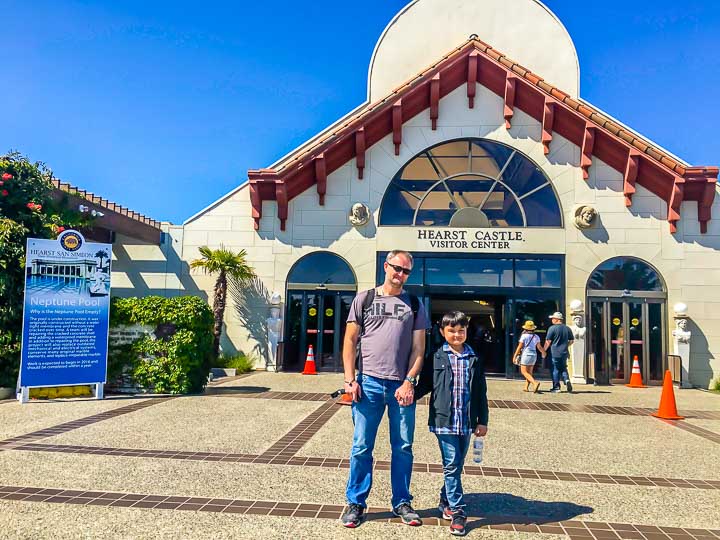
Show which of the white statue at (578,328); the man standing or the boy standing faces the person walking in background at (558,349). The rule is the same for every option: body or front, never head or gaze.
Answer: the white statue

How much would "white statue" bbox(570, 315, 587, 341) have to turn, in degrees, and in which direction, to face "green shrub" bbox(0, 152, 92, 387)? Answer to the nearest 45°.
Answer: approximately 45° to its right

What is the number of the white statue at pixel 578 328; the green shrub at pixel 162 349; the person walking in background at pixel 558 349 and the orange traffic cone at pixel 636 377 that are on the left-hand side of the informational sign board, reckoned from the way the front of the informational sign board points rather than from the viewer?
4

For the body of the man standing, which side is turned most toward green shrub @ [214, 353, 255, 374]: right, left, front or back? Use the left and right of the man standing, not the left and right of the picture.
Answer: back

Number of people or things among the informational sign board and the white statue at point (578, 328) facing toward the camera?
2

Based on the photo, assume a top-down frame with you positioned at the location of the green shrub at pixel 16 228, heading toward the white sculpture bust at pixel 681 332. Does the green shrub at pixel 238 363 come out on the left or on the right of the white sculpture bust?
left

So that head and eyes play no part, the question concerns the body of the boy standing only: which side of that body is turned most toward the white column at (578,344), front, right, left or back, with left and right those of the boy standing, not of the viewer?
back

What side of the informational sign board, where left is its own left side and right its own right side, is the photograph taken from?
front

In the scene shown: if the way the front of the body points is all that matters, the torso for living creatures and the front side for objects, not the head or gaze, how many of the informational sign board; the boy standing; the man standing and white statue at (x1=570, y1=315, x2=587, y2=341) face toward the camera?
4

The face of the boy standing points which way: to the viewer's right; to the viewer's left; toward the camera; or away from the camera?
toward the camera

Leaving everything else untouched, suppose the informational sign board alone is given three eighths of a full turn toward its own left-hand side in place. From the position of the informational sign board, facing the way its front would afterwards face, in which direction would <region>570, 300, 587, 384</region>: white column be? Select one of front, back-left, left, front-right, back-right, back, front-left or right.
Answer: front-right

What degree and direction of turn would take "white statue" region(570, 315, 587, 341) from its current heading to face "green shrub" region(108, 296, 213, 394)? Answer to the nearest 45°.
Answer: approximately 45° to its right

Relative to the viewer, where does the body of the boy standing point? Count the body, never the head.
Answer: toward the camera

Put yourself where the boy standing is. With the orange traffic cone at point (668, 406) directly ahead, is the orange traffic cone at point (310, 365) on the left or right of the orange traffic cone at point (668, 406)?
left

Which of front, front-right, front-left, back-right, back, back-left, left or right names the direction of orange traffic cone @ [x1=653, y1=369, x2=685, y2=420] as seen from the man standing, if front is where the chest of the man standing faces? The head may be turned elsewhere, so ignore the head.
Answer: back-left
